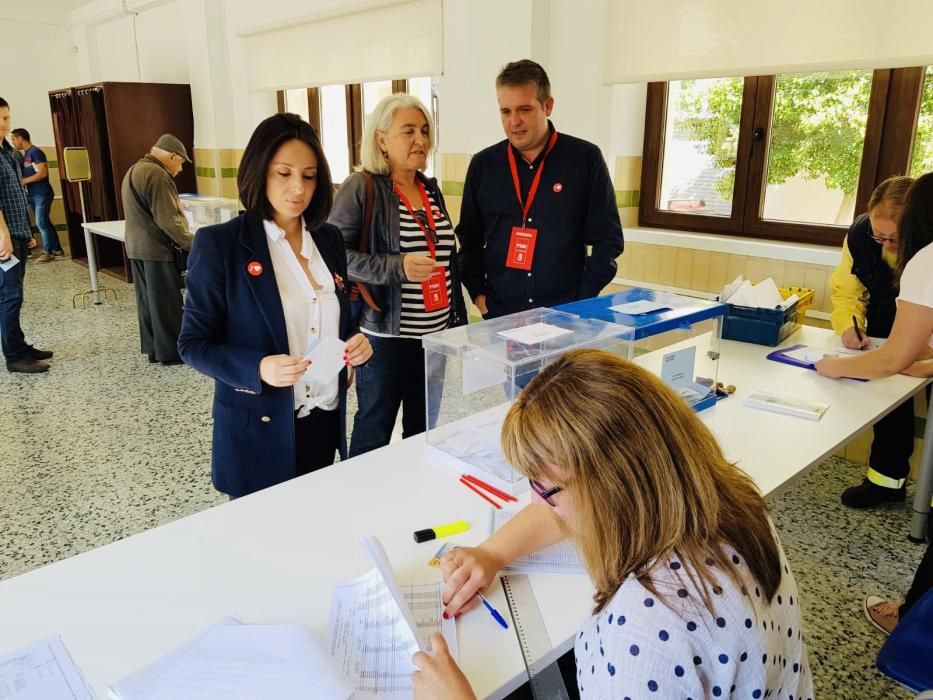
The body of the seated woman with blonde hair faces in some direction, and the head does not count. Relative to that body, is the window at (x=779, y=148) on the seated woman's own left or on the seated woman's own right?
on the seated woman's own right

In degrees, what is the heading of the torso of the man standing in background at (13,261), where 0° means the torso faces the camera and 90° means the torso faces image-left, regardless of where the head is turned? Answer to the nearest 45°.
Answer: approximately 270°

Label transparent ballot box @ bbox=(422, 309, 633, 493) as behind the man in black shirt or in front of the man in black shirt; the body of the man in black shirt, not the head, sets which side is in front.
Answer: in front

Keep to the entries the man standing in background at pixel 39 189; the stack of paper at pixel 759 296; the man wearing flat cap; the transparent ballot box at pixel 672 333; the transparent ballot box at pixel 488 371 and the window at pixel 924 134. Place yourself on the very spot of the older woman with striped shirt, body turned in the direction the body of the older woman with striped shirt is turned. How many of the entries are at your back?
2

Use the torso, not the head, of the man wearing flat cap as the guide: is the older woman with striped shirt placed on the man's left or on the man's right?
on the man's right

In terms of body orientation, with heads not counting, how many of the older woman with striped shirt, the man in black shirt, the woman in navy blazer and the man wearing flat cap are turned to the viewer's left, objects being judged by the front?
0

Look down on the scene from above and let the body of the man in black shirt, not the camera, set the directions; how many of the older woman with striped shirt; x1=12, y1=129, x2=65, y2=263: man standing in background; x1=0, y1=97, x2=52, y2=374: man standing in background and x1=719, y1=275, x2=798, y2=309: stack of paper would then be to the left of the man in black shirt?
1

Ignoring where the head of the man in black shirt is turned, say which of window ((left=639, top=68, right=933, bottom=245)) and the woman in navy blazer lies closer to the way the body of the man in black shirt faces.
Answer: the woman in navy blazer

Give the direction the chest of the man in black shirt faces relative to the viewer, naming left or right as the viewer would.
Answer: facing the viewer

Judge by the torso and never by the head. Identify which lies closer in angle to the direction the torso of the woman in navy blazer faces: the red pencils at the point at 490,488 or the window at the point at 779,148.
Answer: the red pencils

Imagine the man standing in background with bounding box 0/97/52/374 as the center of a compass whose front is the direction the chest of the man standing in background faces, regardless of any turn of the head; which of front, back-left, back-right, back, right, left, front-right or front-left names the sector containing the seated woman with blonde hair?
right

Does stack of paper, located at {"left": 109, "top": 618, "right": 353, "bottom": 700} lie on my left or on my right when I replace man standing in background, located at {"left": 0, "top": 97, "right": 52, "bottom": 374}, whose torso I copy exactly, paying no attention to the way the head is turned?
on my right

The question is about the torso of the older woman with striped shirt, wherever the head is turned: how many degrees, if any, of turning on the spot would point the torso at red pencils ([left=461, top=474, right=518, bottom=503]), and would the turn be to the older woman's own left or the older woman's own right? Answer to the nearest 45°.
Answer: approximately 45° to the older woman's own right

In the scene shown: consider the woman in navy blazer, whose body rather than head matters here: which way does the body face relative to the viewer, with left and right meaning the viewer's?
facing the viewer and to the right of the viewer

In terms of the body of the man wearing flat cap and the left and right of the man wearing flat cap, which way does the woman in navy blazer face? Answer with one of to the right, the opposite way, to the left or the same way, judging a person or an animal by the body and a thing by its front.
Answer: to the right
